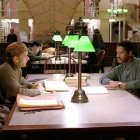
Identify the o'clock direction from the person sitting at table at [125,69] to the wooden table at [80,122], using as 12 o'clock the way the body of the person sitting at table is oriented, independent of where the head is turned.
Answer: The wooden table is roughly at 11 o'clock from the person sitting at table.

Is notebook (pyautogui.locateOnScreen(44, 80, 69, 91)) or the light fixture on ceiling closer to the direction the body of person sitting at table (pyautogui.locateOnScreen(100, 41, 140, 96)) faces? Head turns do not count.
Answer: the notebook

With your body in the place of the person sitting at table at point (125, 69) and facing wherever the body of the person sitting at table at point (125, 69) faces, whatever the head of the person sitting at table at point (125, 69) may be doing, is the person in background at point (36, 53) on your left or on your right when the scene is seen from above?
on your right

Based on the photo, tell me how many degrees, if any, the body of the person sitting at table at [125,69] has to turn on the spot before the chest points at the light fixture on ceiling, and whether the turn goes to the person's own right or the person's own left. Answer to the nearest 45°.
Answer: approximately 135° to the person's own right
